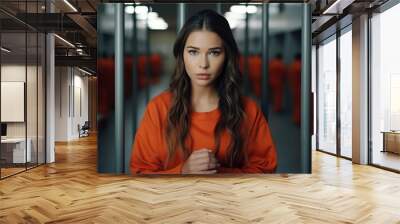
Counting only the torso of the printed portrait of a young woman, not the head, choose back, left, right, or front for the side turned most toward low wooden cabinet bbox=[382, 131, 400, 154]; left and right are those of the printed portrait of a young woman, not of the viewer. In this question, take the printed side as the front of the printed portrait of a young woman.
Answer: left

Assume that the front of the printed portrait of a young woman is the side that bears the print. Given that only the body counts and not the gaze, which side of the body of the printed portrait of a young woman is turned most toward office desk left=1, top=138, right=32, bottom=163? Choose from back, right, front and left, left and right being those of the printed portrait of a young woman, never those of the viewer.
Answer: right
